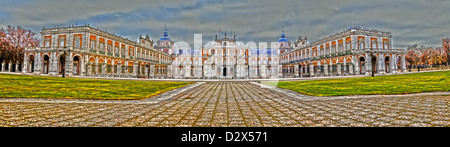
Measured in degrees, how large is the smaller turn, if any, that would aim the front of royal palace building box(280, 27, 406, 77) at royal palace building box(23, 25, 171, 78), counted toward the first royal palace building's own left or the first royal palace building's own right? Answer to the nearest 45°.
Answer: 0° — it already faces it

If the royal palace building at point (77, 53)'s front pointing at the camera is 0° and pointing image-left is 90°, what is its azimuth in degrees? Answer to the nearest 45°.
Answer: approximately 315°

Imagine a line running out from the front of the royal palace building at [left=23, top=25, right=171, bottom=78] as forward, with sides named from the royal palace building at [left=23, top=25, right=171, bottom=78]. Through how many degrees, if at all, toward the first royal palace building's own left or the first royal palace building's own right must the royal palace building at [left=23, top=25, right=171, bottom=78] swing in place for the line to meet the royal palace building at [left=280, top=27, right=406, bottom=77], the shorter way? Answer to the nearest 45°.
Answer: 0° — it already faces it

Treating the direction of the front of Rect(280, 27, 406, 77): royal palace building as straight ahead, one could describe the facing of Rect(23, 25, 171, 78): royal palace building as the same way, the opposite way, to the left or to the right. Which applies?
the opposite way
